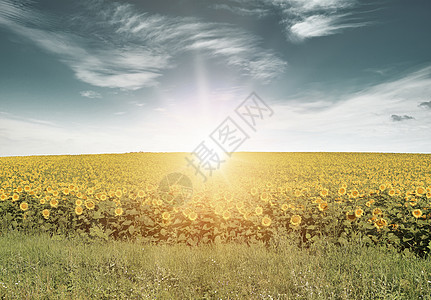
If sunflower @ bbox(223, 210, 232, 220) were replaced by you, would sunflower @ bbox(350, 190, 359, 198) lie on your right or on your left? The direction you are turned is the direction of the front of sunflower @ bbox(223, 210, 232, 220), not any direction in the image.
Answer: on your left

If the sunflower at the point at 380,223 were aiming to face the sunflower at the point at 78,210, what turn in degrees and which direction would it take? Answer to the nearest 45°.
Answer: approximately 90° to its right

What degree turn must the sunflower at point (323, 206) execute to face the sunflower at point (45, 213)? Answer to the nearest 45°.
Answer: approximately 90° to its right

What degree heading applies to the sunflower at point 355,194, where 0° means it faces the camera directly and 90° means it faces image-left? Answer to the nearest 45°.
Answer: approximately 0°

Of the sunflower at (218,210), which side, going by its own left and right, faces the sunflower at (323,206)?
left

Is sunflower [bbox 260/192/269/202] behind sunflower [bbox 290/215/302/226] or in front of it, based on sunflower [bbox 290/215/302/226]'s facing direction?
behind

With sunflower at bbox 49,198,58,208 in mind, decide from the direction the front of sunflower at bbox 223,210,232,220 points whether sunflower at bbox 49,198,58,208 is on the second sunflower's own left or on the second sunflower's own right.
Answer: on the second sunflower's own right

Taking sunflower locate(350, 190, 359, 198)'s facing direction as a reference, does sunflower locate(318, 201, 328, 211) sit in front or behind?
in front

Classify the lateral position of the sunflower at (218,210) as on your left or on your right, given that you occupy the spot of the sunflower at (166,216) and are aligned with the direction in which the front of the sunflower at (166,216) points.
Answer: on your left
